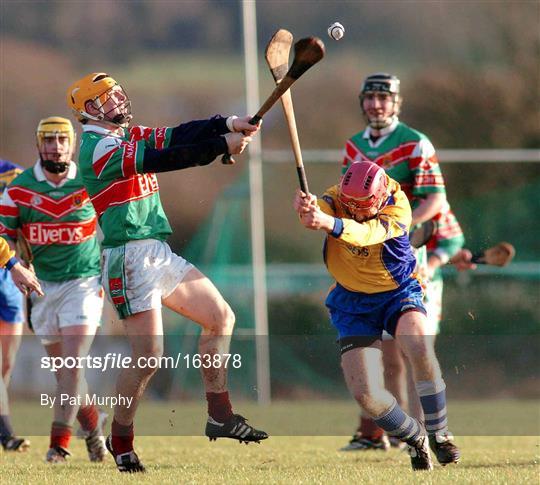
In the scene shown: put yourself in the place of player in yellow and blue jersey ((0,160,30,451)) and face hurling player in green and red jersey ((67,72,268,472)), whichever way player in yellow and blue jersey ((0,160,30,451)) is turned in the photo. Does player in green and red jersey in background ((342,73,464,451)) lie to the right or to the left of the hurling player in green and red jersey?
left

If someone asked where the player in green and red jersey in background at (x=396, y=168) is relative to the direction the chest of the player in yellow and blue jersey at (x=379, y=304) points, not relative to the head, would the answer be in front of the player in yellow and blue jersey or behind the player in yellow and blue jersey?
behind

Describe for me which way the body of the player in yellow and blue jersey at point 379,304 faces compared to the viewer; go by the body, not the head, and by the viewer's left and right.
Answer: facing the viewer and to the left of the viewer

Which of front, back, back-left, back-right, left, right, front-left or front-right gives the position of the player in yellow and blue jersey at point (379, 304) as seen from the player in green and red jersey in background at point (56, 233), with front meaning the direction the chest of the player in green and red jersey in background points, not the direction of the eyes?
front-left

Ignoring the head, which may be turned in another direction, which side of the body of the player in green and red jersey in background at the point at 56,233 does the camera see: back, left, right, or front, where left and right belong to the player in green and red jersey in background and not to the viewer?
front

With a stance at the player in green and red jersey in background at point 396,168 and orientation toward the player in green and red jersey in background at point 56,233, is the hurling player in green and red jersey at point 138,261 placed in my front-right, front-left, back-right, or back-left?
front-left
